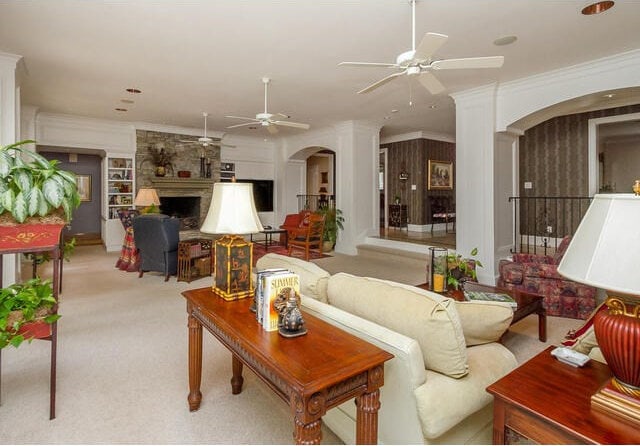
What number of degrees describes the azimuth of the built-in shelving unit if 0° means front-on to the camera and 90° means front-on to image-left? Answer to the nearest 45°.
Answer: approximately 0°

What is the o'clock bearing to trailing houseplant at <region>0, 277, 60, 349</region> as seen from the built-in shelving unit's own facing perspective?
The trailing houseplant is roughly at 12 o'clock from the built-in shelving unit.

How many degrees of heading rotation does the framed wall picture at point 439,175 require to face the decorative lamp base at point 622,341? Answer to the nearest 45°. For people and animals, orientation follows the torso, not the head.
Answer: approximately 45° to its right

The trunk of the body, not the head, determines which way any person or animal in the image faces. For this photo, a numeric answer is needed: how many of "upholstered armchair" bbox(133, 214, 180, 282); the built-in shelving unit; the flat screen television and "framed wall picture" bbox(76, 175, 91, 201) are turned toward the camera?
3

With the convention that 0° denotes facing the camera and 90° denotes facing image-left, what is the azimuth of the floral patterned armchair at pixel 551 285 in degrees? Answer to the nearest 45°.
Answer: approximately 45°

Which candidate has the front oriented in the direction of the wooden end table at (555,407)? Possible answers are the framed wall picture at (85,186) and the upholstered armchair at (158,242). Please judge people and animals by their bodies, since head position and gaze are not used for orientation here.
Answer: the framed wall picture
